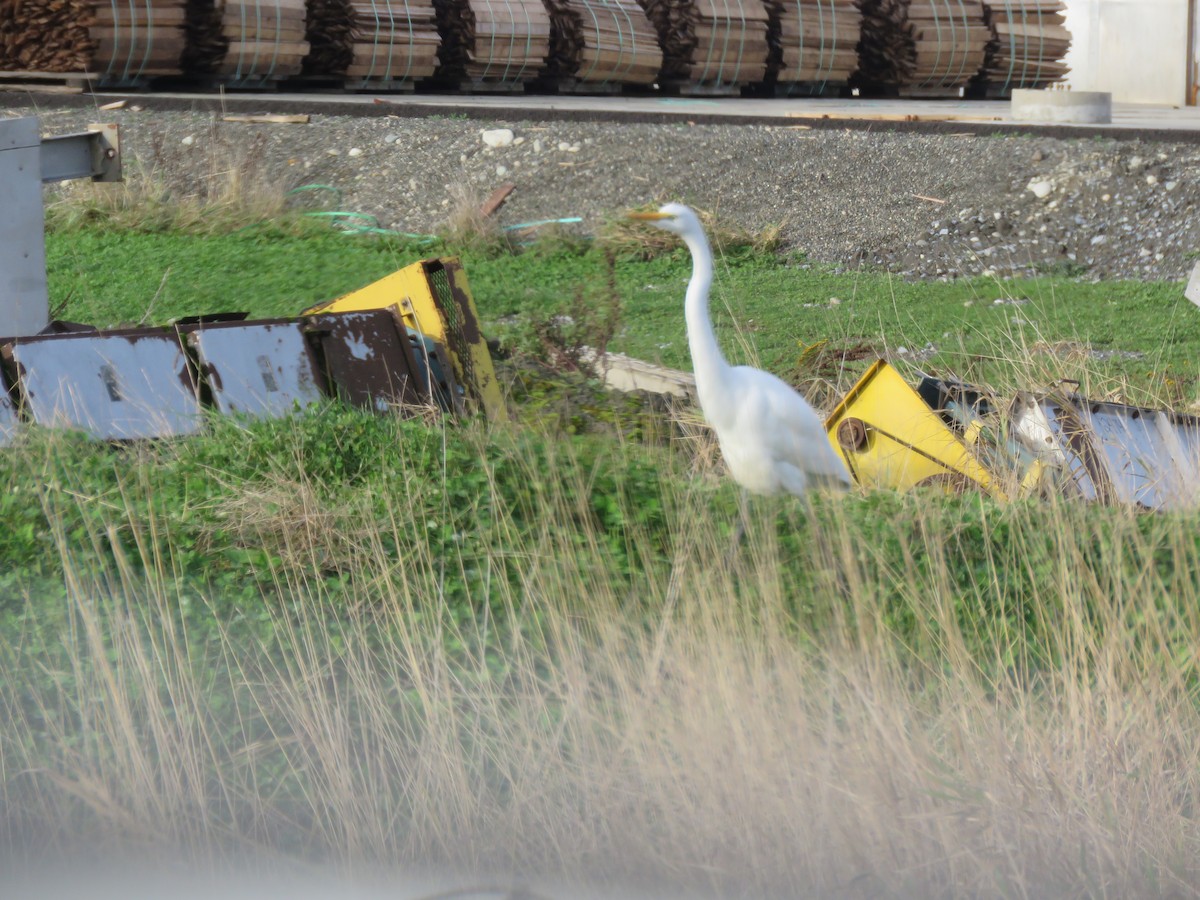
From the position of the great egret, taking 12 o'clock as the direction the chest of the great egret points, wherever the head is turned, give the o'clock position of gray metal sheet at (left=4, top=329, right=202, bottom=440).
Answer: The gray metal sheet is roughly at 12 o'clock from the great egret.

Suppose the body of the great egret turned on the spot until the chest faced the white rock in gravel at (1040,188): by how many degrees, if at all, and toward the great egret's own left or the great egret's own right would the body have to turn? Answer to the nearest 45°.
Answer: approximately 90° to the great egret's own right

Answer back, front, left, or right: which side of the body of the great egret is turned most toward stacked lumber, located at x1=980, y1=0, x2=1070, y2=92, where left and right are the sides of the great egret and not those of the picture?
right

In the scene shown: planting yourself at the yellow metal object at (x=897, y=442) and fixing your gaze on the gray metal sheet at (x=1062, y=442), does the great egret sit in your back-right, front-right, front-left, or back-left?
back-right

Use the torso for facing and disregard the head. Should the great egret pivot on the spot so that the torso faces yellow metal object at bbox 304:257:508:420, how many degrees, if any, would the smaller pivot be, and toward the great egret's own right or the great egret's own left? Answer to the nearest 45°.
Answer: approximately 45° to the great egret's own right

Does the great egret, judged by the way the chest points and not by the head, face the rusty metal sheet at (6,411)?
yes

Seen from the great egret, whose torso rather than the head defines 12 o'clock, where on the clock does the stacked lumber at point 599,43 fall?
The stacked lumber is roughly at 3 o'clock from the great egret.

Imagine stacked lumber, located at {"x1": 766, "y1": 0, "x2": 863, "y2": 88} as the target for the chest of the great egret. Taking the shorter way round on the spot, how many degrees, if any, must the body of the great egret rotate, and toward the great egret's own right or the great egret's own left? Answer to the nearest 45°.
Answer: approximately 90° to the great egret's own right

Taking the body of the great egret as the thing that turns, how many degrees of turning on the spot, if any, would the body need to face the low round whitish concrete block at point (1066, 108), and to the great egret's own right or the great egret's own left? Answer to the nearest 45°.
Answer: approximately 90° to the great egret's own right

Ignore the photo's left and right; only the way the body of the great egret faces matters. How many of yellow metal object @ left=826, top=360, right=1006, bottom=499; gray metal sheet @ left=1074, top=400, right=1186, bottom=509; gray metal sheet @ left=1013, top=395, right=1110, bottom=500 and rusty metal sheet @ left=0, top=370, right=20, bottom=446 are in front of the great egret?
1

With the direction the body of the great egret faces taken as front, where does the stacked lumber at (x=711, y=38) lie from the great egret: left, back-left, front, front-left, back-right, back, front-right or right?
right

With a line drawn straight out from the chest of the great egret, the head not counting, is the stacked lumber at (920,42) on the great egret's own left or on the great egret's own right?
on the great egret's own right

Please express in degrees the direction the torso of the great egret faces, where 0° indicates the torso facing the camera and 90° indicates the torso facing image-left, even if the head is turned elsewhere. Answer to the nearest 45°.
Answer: approximately 90°

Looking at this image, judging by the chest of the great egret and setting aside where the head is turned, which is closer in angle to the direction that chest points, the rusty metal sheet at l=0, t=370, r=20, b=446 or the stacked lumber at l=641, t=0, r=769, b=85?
the rusty metal sheet

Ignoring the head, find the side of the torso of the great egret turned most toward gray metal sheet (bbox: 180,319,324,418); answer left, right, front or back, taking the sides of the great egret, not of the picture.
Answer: front

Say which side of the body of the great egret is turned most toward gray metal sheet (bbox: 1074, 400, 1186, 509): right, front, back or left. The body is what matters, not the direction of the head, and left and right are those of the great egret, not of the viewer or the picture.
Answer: back
